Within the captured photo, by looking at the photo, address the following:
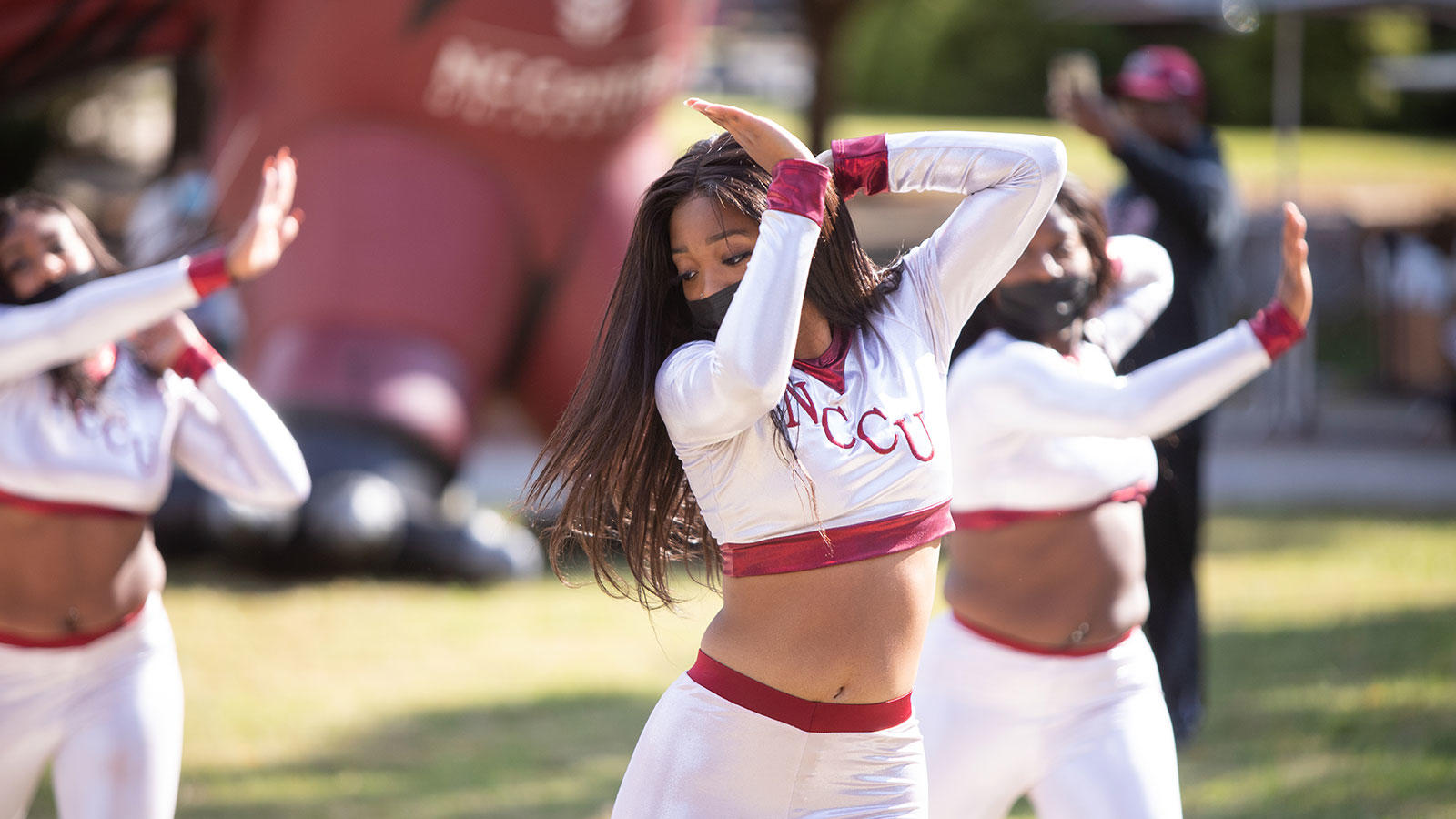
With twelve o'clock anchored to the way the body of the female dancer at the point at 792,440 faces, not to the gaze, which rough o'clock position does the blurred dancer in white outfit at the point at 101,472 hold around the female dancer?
The blurred dancer in white outfit is roughly at 4 o'clock from the female dancer.

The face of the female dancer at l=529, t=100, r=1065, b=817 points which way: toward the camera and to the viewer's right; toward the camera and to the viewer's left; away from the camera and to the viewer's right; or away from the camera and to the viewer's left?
toward the camera and to the viewer's left

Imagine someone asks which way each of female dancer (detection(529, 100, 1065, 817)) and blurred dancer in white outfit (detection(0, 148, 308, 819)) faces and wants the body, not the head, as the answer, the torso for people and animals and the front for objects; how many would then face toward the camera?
2

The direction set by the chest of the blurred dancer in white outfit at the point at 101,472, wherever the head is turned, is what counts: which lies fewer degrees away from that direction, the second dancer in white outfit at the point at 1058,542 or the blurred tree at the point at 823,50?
the second dancer in white outfit

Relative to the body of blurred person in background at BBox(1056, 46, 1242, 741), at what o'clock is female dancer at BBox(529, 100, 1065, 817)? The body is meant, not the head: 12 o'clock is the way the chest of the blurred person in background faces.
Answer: The female dancer is roughly at 11 o'clock from the blurred person in background.

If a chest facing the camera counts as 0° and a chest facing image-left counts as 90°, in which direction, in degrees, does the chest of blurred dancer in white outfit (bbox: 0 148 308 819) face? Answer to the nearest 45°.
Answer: approximately 0°

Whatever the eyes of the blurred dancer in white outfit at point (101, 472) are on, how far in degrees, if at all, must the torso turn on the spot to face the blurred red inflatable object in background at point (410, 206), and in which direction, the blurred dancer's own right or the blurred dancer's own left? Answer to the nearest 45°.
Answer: approximately 180°

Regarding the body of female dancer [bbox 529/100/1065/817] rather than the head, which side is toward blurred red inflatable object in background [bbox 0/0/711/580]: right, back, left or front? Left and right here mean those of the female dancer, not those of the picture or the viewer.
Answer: back

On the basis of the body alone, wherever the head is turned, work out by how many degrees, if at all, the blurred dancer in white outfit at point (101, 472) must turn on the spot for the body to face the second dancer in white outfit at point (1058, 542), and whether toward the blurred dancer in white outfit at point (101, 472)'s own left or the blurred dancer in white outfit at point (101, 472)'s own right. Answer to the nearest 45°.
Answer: approximately 45° to the blurred dancer in white outfit at point (101, 472)'s own left

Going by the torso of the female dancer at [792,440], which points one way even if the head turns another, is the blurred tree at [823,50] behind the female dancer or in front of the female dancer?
behind

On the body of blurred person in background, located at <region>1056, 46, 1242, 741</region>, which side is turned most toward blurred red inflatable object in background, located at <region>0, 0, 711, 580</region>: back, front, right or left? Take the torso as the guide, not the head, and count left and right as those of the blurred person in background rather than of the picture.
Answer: right

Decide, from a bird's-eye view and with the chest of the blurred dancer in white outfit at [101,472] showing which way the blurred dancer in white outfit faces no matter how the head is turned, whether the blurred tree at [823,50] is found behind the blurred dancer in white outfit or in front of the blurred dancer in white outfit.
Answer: behind
